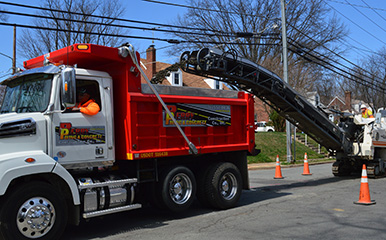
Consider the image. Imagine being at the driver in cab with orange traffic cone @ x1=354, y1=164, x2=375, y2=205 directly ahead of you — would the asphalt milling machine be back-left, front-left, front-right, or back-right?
front-left

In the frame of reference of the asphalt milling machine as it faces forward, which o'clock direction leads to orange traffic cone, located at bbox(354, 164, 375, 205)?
The orange traffic cone is roughly at 10 o'clock from the asphalt milling machine.

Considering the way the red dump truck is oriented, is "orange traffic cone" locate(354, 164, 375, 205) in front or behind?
behind

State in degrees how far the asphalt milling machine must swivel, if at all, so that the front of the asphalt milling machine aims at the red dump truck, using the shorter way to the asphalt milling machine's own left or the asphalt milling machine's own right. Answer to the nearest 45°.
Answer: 0° — it already faces it

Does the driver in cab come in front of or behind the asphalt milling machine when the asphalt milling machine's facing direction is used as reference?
in front

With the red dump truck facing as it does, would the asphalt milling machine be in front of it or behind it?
behind

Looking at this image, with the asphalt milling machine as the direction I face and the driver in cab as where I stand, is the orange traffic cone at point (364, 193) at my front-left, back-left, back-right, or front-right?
front-right

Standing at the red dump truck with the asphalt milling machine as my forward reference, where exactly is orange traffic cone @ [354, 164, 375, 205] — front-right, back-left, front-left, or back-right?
front-right

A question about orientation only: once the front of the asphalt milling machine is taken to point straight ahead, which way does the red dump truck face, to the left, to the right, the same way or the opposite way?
the same way

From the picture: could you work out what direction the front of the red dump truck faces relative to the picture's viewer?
facing the viewer and to the left of the viewer

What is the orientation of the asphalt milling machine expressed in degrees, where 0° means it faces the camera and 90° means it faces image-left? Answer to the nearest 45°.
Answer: approximately 45°

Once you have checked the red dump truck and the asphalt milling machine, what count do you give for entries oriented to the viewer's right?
0
